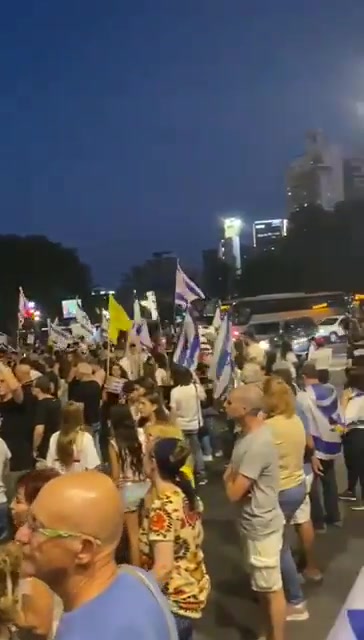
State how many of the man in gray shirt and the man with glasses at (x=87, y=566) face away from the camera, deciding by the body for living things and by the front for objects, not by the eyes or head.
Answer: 0

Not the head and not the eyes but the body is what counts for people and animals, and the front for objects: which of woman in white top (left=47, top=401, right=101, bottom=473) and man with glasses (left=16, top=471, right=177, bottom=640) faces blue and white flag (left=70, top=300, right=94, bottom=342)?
the woman in white top

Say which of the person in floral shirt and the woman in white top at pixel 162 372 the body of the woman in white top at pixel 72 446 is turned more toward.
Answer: the woman in white top

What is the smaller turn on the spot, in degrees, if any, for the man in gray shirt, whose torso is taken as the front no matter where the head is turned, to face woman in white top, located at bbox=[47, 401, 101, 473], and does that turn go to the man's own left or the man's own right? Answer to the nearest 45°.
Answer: approximately 45° to the man's own right

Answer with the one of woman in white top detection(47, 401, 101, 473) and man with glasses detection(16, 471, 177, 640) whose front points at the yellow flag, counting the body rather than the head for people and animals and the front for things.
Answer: the woman in white top

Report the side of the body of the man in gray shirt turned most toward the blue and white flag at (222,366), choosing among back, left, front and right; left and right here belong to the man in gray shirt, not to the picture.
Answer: right

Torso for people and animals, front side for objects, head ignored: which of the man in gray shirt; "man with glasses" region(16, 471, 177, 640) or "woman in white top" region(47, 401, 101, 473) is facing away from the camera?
the woman in white top

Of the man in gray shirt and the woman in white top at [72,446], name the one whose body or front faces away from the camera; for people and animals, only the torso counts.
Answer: the woman in white top

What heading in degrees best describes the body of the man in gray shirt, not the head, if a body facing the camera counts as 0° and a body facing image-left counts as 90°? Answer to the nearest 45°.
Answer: approximately 90°

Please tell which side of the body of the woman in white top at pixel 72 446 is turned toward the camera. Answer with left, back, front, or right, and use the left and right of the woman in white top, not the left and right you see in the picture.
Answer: back

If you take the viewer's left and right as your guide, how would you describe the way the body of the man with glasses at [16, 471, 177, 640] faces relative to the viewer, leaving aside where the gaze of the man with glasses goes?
facing to the left of the viewer

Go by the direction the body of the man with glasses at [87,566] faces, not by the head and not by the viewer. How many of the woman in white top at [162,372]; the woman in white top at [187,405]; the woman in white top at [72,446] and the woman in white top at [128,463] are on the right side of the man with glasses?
4

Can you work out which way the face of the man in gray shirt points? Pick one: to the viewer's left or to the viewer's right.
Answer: to the viewer's left

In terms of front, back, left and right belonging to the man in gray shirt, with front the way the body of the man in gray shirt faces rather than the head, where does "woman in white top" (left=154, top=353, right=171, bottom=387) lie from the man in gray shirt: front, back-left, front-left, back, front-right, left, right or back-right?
right

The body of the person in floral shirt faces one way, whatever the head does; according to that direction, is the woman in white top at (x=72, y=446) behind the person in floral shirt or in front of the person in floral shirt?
in front

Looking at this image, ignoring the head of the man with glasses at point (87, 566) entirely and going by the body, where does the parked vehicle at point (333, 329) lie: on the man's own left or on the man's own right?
on the man's own right
